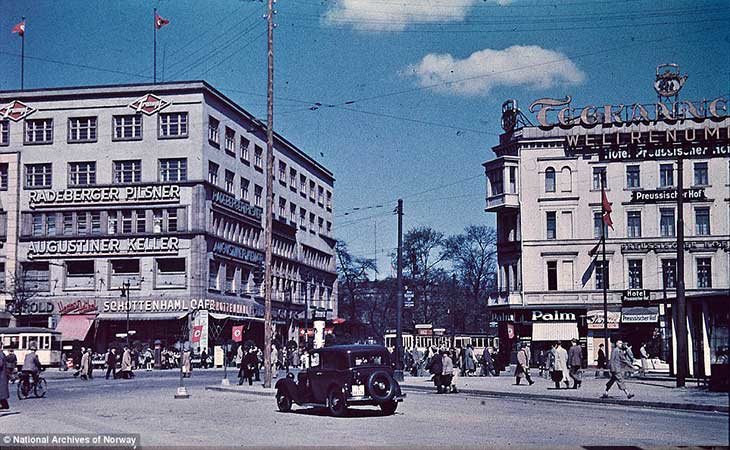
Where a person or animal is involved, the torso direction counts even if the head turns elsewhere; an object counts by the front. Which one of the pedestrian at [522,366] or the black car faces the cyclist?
the black car

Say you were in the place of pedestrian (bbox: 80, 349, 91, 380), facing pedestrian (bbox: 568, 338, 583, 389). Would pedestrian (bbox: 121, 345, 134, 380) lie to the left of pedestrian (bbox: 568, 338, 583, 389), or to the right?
left

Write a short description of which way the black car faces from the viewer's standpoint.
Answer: facing away from the viewer and to the left of the viewer

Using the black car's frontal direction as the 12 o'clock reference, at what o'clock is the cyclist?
The cyclist is roughly at 12 o'clock from the black car.
